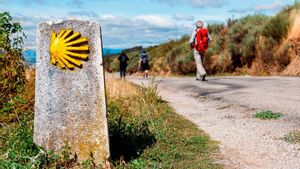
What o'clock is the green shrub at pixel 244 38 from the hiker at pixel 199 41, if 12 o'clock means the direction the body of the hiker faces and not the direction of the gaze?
The green shrub is roughly at 2 o'clock from the hiker.

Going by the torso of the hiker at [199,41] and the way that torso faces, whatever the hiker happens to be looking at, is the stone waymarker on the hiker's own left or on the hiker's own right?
on the hiker's own left

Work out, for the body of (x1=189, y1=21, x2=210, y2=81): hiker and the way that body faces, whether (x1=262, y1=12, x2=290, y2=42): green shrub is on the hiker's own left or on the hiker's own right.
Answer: on the hiker's own right

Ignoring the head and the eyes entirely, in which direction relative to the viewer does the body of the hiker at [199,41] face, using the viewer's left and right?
facing away from the viewer and to the left of the viewer

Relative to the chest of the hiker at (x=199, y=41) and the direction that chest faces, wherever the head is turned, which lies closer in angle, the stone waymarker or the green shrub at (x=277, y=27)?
the green shrub
